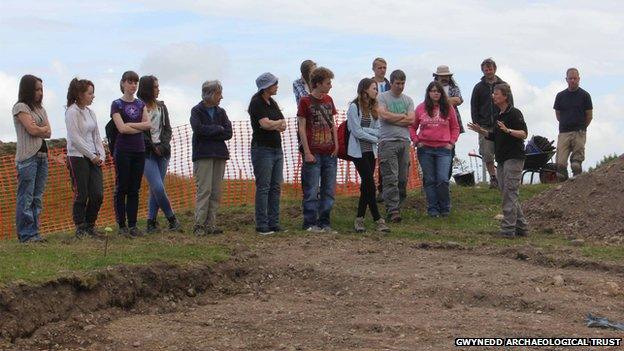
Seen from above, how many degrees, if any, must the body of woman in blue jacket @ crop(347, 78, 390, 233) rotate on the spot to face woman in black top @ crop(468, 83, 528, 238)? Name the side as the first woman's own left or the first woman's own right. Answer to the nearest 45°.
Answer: approximately 45° to the first woman's own left

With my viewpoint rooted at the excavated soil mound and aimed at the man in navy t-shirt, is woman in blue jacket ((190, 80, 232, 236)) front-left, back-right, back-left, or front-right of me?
back-left

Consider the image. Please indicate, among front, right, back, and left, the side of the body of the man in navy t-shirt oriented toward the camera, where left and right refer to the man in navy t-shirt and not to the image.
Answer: front

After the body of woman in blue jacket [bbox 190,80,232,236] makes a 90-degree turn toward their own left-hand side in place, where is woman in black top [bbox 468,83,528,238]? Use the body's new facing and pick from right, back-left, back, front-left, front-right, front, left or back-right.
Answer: front-right

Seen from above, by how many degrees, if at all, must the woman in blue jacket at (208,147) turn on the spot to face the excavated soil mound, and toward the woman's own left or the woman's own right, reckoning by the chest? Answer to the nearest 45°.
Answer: approximately 45° to the woman's own left

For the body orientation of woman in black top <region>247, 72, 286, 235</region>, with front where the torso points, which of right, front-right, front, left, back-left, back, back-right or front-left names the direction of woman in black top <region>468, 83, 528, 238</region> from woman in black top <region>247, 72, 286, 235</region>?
front-left

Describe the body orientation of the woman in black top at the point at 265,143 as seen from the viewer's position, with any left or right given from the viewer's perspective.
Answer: facing the viewer and to the right of the viewer
